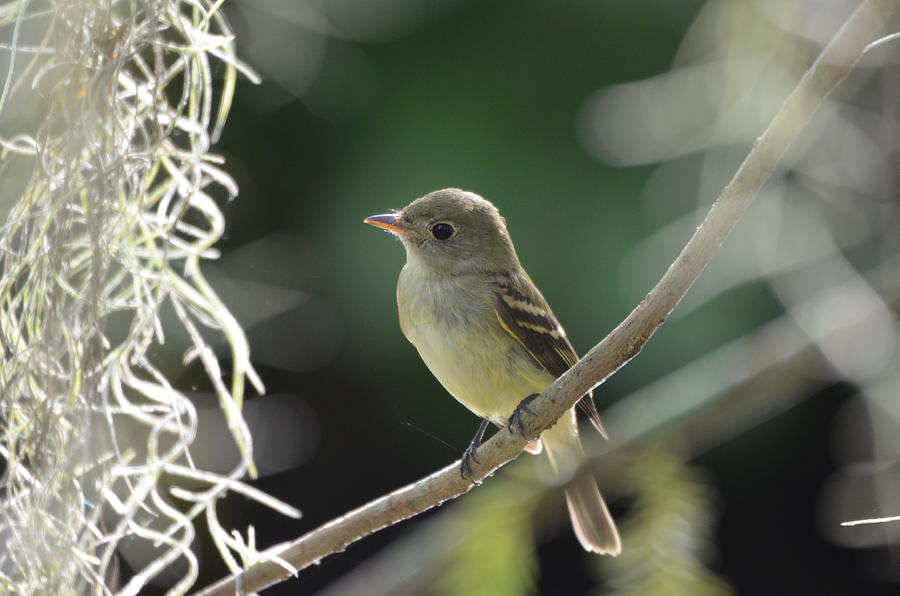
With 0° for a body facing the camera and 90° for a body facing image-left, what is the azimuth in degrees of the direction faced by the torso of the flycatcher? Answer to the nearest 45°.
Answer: approximately 45°
